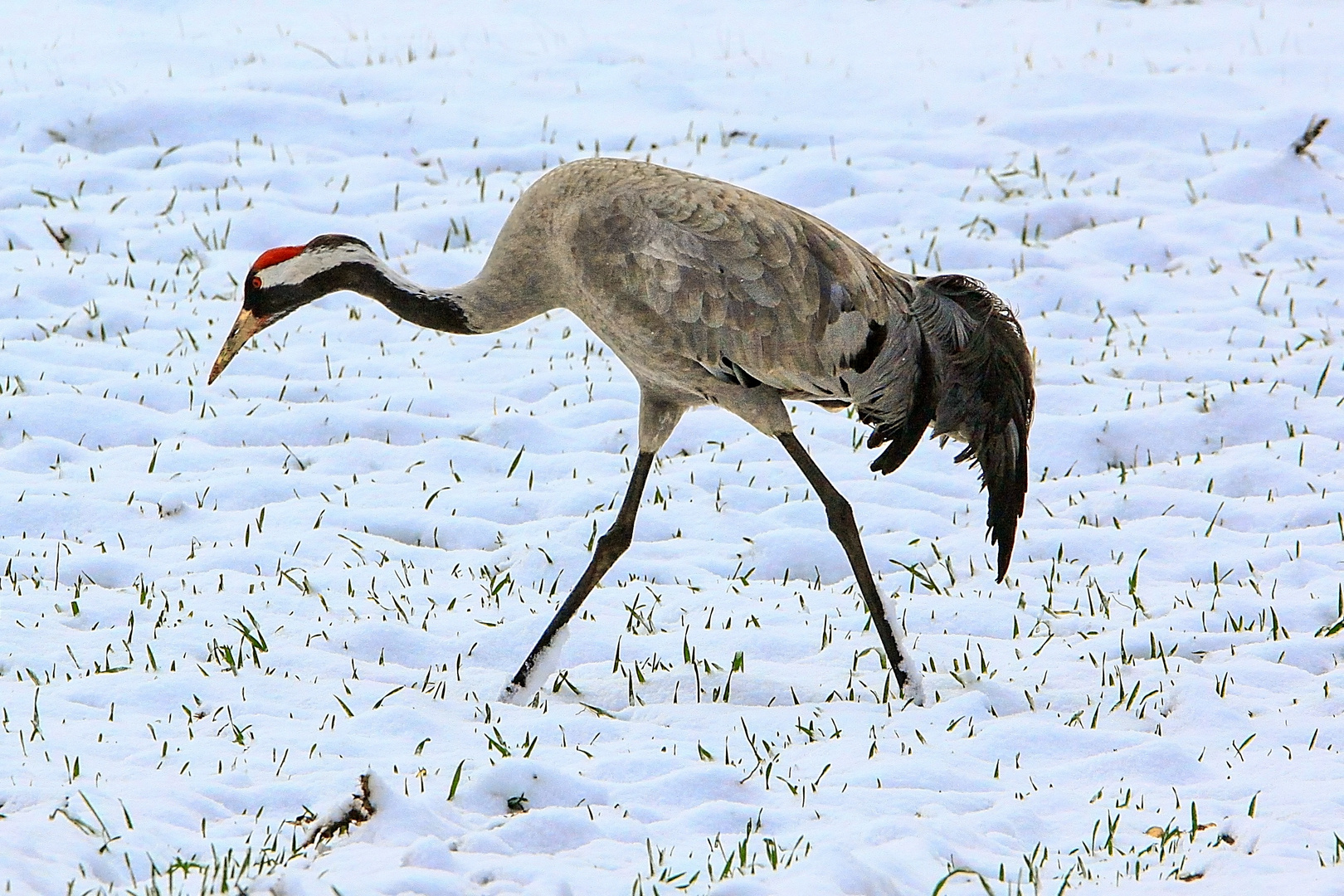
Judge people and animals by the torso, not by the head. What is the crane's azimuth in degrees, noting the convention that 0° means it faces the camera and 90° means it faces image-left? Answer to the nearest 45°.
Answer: approximately 90°

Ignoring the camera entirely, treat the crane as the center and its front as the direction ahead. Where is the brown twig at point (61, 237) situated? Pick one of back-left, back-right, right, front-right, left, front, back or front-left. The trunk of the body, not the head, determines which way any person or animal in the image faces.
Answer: front-right

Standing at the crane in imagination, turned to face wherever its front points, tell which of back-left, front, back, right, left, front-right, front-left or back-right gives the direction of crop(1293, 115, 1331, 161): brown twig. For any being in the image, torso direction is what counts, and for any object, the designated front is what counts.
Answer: back-right

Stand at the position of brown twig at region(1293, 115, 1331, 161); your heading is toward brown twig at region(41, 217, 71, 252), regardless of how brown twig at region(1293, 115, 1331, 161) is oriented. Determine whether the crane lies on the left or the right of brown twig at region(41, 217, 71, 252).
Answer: left
